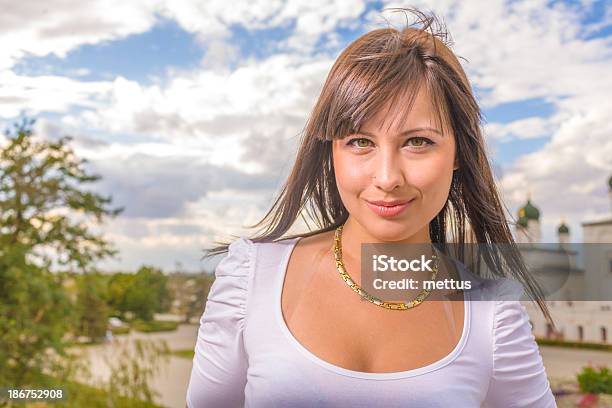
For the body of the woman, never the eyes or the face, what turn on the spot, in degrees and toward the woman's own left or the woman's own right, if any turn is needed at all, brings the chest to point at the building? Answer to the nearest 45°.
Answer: approximately 135° to the woman's own left

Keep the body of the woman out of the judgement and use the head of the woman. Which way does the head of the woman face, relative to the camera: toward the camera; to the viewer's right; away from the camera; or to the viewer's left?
toward the camera

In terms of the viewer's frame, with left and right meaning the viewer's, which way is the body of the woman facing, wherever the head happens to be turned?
facing the viewer

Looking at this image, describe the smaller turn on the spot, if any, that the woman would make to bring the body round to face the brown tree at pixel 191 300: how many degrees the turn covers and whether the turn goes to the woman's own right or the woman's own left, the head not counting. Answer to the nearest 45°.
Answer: approximately 180°

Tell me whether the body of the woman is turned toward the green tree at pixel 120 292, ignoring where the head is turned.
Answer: no

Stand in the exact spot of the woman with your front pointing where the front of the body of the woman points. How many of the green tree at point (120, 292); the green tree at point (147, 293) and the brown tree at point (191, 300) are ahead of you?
0

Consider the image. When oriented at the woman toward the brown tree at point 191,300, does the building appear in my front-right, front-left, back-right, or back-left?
front-right

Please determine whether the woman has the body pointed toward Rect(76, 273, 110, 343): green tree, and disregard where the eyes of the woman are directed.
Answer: no

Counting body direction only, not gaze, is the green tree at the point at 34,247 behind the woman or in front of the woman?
behind
